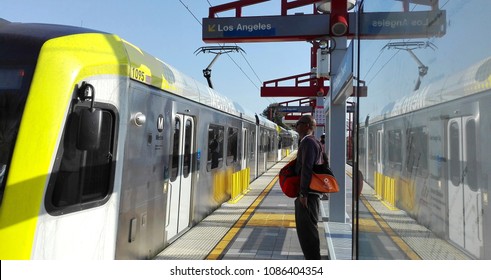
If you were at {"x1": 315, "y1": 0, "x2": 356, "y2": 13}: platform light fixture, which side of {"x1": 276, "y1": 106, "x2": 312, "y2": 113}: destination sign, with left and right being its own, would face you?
front

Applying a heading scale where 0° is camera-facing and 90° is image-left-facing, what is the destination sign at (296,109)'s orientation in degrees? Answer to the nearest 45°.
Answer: approximately 0°

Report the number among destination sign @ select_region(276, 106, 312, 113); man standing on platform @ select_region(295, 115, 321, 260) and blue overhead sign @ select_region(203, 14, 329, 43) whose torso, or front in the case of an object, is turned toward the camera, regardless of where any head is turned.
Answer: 2

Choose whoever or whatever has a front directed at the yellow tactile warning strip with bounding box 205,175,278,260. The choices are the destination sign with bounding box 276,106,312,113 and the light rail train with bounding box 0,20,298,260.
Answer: the destination sign

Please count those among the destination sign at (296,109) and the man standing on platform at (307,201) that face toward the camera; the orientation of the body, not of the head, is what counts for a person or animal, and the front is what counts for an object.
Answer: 1

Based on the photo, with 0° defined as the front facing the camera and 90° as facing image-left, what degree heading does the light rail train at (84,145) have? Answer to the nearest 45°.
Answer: approximately 45°

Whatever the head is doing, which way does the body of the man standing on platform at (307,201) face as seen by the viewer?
to the viewer's left

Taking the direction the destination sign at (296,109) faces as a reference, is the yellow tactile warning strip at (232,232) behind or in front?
in front

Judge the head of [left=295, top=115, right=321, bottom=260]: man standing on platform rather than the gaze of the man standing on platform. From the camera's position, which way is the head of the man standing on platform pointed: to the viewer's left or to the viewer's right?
to the viewer's left
